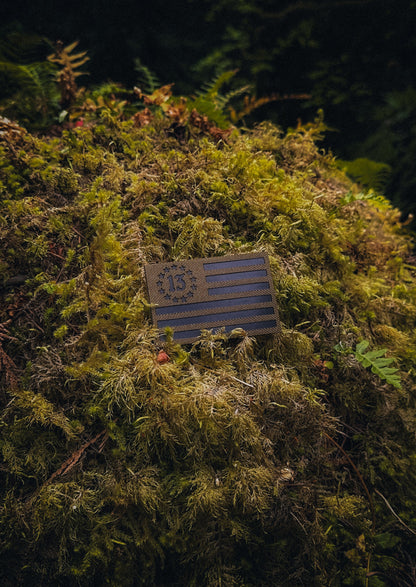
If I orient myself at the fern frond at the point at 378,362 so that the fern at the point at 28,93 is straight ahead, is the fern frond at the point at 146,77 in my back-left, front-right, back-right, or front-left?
front-right

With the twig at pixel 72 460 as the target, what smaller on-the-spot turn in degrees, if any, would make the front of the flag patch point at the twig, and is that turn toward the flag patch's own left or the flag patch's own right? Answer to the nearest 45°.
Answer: approximately 90° to the flag patch's own right

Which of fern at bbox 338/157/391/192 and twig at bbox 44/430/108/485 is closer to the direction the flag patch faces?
the twig

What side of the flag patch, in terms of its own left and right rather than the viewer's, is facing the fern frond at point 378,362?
left

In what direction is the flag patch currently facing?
toward the camera

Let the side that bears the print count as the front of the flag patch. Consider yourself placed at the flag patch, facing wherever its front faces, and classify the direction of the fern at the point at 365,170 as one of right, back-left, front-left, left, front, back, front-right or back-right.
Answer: back-left
